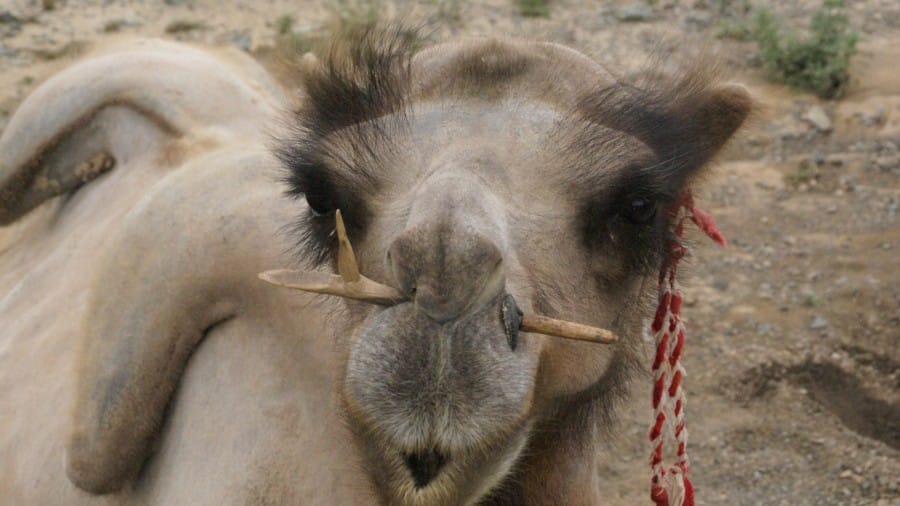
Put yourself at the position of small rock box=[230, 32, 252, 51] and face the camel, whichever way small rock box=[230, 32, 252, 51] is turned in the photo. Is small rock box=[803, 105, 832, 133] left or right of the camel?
left

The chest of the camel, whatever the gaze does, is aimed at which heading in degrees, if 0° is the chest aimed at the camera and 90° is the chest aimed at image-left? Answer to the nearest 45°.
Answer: approximately 315°

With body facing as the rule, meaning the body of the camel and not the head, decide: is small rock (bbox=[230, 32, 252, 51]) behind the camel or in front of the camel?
behind

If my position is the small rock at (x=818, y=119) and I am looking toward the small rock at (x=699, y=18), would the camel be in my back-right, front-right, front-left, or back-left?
back-left

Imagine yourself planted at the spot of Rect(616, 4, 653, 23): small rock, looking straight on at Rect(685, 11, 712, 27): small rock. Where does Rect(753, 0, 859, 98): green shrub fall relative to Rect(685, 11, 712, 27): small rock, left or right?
right

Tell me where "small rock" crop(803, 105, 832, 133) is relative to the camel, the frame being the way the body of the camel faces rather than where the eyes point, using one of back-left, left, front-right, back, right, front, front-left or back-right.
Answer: left

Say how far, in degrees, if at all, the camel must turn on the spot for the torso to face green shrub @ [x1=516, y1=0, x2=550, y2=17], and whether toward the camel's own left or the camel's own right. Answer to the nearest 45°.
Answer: approximately 135° to the camel's own left
